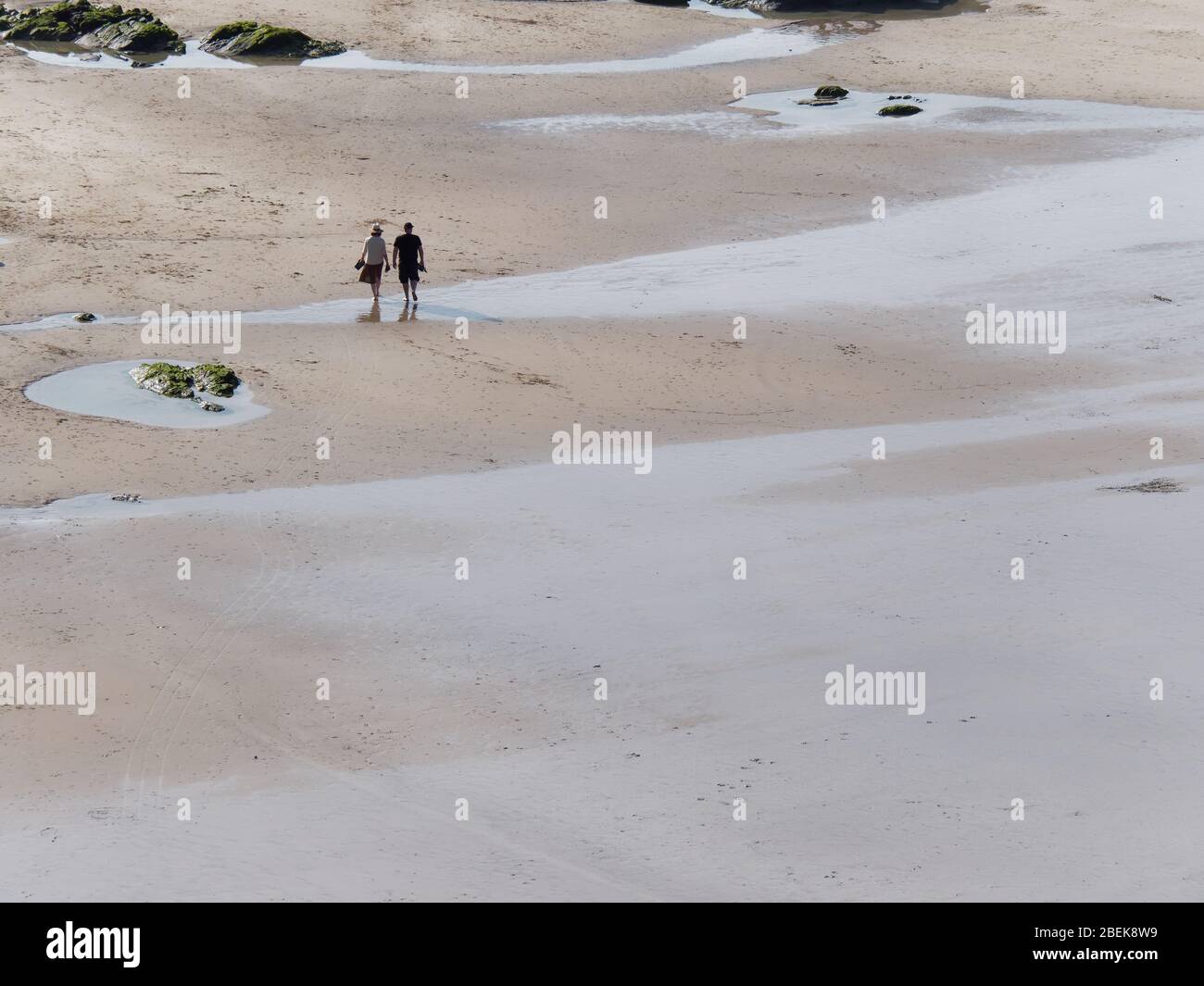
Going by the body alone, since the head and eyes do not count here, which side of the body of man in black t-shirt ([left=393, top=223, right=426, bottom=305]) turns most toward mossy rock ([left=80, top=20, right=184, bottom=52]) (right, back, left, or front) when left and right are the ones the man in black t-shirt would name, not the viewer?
front

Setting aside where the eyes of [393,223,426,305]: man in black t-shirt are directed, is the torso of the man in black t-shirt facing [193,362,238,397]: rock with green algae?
no

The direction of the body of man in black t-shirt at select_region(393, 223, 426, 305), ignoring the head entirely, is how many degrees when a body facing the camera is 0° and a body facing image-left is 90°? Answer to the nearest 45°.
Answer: approximately 180°

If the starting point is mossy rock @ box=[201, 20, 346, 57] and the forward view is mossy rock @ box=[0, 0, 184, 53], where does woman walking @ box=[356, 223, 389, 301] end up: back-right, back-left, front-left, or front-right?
back-left

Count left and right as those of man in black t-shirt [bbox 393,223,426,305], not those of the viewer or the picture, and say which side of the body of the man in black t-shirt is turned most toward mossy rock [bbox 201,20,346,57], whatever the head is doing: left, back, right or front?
front

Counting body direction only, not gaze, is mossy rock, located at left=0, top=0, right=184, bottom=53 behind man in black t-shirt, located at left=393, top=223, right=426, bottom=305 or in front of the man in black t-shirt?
in front

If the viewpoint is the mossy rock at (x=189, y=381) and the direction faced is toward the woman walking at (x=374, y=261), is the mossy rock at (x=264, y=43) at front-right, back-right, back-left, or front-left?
front-left

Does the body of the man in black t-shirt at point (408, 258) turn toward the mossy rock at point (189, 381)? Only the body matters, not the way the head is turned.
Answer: no

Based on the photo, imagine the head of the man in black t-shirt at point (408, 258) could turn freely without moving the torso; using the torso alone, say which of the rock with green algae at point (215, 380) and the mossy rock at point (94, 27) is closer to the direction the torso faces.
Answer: the mossy rock

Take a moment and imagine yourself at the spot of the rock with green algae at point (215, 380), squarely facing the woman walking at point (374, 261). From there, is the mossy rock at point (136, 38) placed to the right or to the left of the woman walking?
left
